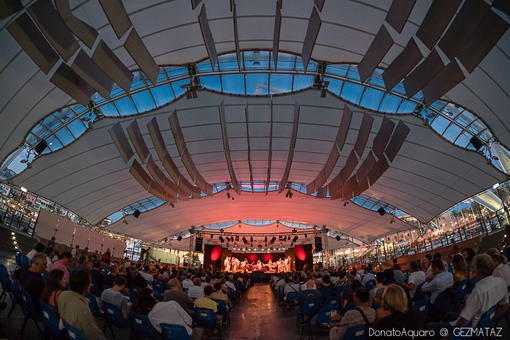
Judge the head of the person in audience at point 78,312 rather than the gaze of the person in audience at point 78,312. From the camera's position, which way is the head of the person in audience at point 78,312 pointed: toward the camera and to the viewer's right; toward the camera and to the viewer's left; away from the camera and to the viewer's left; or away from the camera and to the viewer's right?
away from the camera and to the viewer's right

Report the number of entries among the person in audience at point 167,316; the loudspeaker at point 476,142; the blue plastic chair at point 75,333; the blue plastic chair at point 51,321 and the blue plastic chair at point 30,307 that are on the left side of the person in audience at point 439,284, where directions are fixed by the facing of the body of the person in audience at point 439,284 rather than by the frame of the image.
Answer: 4

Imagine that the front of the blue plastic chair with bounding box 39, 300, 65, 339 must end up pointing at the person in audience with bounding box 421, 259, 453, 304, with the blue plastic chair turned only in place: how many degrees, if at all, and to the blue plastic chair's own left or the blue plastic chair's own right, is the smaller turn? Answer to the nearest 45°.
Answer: approximately 45° to the blue plastic chair's own right

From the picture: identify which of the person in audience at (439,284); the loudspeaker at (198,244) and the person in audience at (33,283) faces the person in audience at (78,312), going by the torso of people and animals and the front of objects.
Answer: the loudspeaker

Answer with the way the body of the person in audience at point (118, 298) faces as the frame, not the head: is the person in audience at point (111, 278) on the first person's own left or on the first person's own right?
on the first person's own left

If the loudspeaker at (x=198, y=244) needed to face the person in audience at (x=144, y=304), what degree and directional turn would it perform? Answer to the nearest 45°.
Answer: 0° — it already faces them

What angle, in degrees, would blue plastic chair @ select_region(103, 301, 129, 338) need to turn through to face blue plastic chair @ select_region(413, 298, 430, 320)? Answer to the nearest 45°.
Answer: approximately 90° to its right

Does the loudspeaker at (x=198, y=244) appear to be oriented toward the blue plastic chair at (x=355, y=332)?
yes

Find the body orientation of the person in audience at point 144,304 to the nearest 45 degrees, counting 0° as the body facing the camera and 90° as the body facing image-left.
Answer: approximately 225°

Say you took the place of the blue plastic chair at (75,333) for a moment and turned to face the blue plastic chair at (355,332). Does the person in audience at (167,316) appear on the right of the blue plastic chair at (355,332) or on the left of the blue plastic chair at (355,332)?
left

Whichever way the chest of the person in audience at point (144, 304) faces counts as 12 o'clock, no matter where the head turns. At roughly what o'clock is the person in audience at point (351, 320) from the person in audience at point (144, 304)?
the person in audience at point (351, 320) is roughly at 3 o'clock from the person in audience at point (144, 304).

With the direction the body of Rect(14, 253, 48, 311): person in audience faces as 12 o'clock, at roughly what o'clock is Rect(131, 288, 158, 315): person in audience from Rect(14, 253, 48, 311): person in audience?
Rect(131, 288, 158, 315): person in audience is roughly at 2 o'clock from Rect(14, 253, 48, 311): person in audience.

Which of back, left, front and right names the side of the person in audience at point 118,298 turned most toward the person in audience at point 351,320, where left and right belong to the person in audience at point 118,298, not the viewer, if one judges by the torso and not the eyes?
right

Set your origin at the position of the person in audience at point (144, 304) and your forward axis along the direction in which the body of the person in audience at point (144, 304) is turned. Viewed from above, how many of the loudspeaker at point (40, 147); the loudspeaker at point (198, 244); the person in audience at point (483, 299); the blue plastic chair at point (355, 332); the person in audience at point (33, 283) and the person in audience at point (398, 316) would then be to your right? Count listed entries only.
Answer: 3
